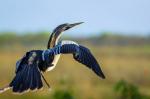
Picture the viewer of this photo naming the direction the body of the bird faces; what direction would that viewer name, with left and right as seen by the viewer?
facing away from the viewer and to the right of the viewer
